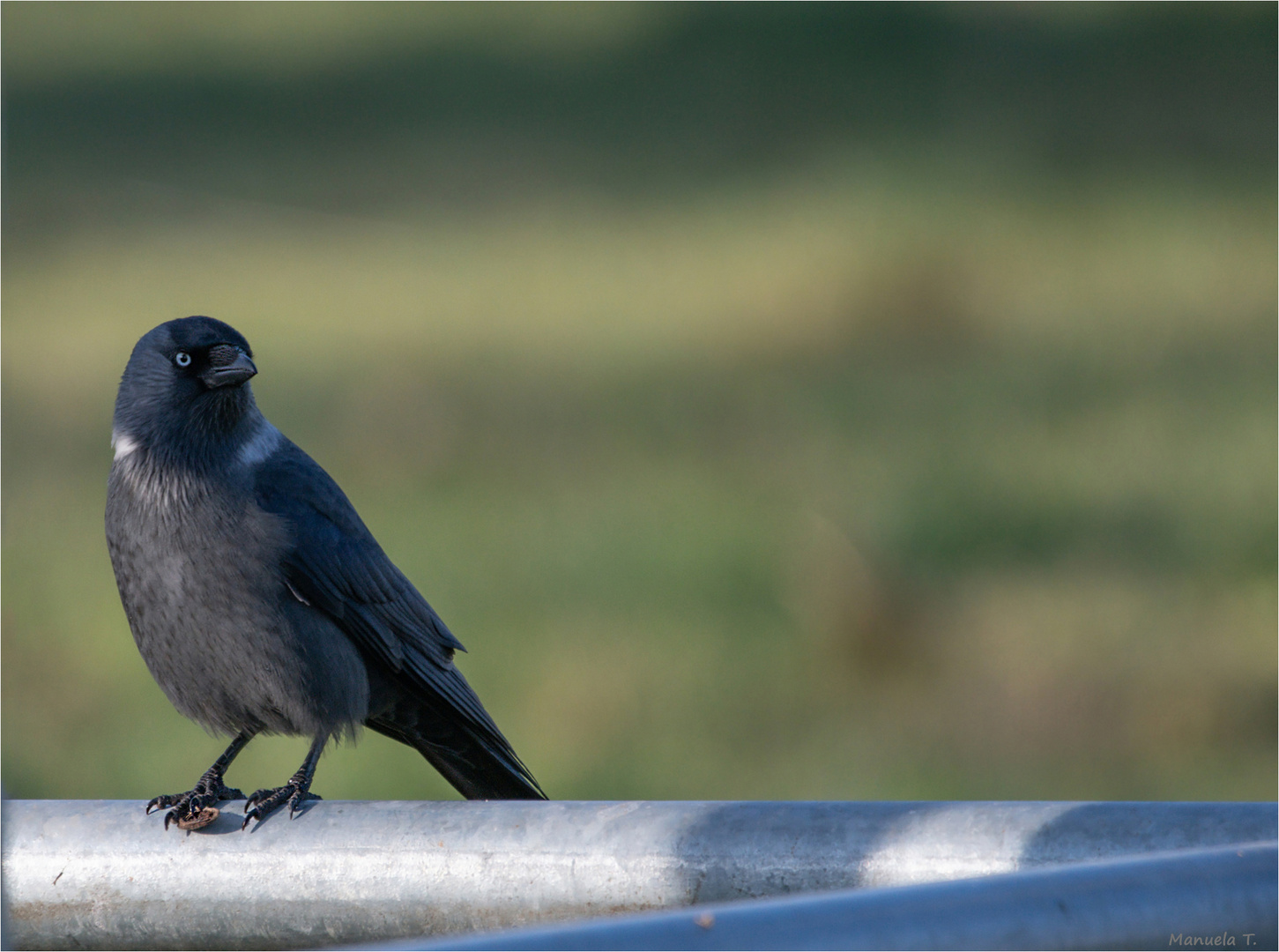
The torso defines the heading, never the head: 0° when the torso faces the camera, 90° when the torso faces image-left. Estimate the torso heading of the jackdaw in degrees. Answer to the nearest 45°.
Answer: approximately 45°
